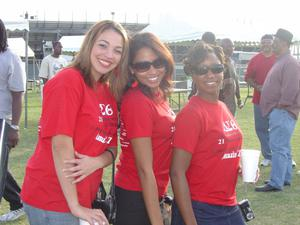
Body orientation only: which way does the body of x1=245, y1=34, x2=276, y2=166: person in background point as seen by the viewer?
toward the camera

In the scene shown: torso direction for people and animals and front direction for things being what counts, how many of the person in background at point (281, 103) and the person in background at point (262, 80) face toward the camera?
1

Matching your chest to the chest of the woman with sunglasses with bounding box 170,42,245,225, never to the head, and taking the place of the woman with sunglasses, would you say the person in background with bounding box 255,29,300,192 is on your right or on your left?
on your left

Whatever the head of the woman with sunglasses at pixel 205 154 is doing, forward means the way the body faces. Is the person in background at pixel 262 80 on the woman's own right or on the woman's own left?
on the woman's own left

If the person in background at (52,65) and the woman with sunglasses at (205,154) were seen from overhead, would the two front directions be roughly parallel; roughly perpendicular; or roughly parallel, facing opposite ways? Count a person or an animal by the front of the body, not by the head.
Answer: roughly parallel

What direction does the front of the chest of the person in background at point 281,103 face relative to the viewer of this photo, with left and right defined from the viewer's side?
facing to the left of the viewer

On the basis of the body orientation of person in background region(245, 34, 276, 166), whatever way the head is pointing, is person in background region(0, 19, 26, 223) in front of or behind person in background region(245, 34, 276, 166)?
in front

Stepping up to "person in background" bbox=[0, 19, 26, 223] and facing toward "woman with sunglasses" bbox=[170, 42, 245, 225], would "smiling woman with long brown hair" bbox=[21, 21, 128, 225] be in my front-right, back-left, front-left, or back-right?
front-right

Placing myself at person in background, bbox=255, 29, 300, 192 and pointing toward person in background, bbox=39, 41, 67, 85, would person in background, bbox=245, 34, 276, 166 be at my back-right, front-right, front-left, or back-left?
front-right

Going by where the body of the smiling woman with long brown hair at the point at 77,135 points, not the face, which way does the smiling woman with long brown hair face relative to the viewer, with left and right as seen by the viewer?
facing the viewer and to the right of the viewer

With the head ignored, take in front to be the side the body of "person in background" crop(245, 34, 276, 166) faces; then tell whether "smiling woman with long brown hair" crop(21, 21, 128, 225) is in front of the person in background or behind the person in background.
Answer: in front
